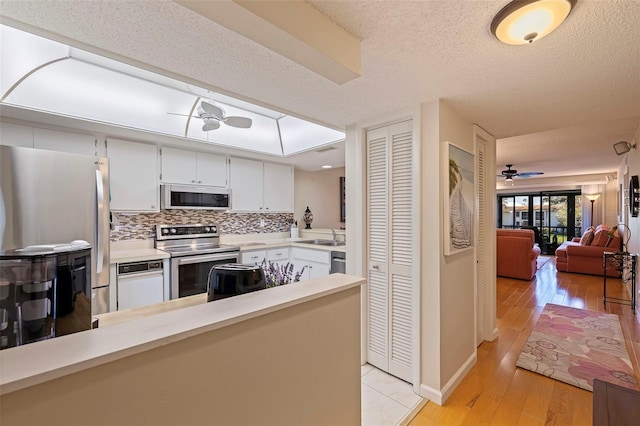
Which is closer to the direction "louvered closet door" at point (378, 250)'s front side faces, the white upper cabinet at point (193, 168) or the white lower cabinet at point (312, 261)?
the white upper cabinet

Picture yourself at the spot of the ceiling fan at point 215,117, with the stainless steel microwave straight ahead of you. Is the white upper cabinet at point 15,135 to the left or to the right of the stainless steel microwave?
left

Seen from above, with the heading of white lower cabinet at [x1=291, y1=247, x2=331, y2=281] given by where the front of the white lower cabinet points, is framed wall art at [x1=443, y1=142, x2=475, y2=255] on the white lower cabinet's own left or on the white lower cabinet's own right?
on the white lower cabinet's own left

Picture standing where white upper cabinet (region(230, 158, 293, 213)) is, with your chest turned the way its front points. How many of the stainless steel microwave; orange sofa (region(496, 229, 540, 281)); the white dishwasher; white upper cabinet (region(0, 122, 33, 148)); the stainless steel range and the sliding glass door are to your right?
4

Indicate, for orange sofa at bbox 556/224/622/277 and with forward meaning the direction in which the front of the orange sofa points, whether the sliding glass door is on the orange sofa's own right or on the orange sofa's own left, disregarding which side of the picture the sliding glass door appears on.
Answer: on the orange sofa's own right

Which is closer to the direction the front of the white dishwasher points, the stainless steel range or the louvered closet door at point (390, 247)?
the louvered closet door

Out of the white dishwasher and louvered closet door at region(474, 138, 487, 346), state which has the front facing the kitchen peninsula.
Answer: the white dishwasher

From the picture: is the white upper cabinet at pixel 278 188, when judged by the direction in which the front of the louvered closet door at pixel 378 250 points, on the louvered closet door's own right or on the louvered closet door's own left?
on the louvered closet door's own right

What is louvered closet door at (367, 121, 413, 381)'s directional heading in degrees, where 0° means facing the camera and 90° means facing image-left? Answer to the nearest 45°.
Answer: approximately 45°

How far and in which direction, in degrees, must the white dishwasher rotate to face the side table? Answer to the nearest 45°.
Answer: approximately 45° to its left
